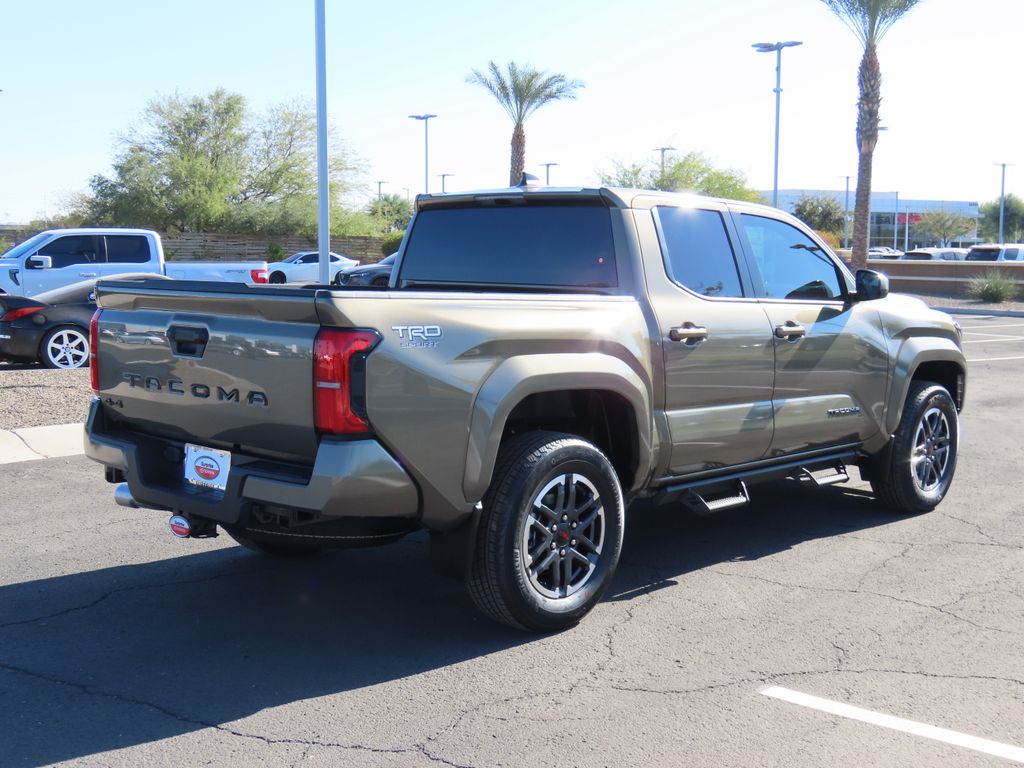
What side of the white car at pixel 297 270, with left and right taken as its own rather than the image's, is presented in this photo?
left

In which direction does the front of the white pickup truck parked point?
to the viewer's left

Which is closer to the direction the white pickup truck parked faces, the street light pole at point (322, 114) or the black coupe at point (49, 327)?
the black coupe

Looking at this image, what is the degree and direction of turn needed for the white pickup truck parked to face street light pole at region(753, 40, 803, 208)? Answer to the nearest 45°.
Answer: approximately 135° to its right

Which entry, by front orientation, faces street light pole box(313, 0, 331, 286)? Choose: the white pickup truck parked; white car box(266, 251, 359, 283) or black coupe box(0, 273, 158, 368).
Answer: the black coupe

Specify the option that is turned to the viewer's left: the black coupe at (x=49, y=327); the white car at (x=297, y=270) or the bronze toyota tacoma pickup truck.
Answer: the white car

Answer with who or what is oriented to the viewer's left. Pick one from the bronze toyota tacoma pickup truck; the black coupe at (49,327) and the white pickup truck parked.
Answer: the white pickup truck parked

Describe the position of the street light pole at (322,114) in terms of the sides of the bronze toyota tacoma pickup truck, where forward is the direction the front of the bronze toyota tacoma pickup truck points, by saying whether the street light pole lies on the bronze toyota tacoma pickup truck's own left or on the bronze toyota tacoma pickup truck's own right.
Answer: on the bronze toyota tacoma pickup truck's own left

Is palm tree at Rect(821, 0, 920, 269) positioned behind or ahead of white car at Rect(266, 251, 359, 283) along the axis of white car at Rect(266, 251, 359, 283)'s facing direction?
behind

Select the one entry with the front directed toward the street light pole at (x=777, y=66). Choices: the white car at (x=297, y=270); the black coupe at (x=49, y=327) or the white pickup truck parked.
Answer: the black coupe

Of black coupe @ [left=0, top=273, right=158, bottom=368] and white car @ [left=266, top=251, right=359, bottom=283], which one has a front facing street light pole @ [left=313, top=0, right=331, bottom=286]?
the black coupe
